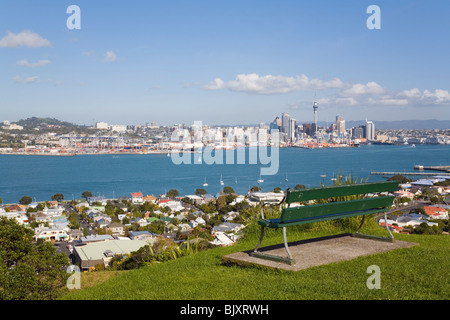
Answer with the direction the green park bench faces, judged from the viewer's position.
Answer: facing away from the viewer and to the left of the viewer

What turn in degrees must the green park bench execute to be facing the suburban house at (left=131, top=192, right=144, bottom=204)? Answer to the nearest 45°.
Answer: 0° — it already faces it

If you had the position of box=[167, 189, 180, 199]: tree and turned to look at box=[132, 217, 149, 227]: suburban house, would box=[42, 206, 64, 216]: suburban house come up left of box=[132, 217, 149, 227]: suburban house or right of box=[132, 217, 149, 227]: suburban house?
right

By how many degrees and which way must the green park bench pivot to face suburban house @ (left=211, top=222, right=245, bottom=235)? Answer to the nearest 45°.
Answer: approximately 45° to its right

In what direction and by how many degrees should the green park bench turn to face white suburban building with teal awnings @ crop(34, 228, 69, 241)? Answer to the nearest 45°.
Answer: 0° — it already faces it

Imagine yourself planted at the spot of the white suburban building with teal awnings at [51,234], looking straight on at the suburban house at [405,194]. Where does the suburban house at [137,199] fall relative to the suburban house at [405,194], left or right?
left
